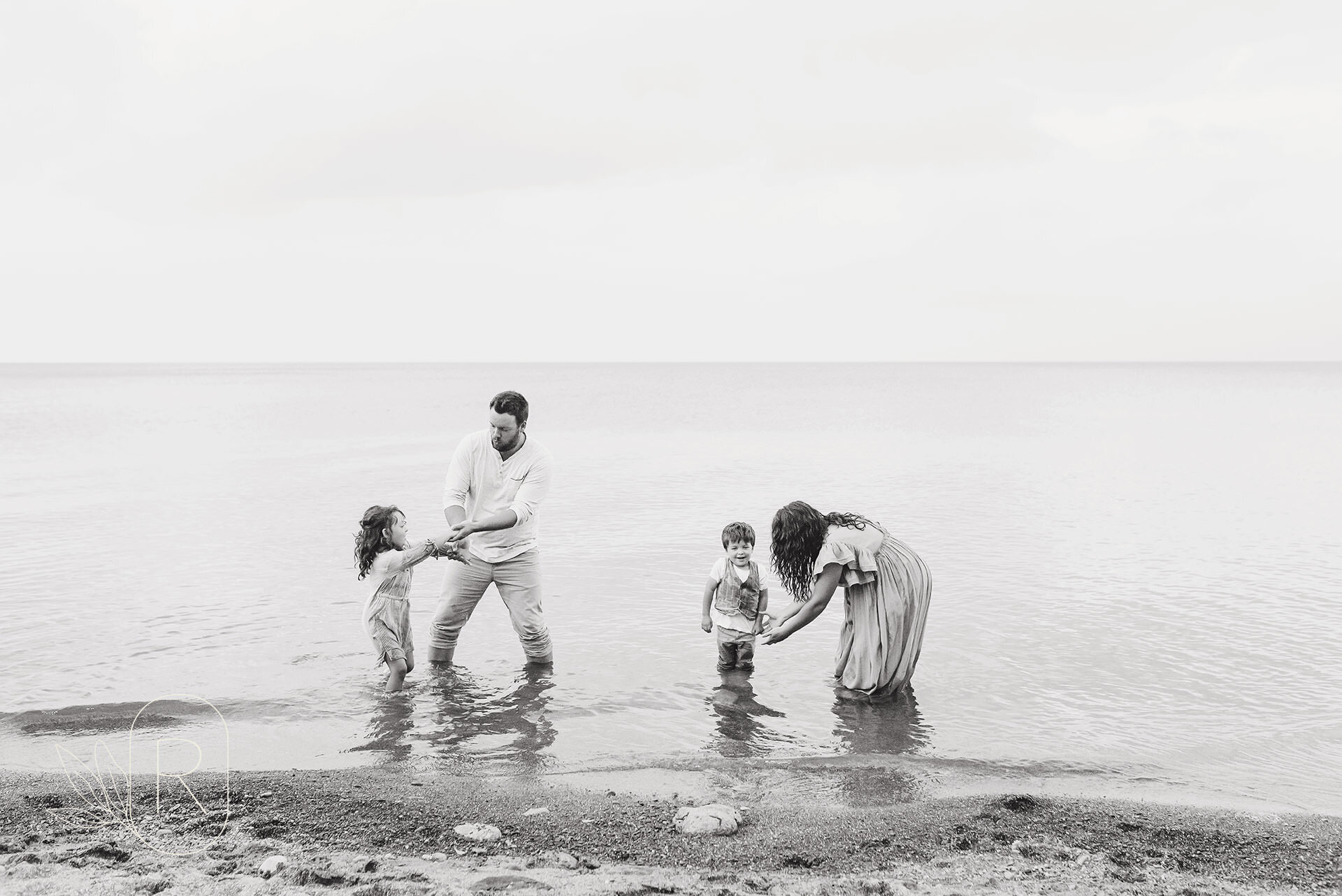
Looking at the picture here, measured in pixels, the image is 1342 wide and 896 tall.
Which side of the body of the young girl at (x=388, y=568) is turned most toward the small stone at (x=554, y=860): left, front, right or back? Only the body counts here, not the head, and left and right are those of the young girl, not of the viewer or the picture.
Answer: right

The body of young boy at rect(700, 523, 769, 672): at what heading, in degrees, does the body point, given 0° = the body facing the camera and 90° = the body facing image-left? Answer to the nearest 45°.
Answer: approximately 0°

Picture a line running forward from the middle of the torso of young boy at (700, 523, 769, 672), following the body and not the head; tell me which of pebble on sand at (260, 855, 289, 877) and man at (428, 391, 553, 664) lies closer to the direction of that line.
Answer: the pebble on sand

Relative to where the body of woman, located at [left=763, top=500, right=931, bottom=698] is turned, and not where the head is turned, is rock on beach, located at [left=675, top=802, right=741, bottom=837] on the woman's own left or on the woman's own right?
on the woman's own left

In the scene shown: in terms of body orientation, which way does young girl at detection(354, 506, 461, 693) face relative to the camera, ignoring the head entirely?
to the viewer's right

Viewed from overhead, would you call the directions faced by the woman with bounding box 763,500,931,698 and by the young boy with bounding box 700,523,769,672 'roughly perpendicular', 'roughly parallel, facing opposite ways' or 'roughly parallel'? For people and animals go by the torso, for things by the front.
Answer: roughly perpendicular

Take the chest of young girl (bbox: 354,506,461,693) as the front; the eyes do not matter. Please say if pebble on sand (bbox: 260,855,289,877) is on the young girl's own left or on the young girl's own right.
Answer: on the young girl's own right

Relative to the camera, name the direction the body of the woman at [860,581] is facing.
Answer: to the viewer's left

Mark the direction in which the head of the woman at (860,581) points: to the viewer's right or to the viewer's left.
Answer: to the viewer's left

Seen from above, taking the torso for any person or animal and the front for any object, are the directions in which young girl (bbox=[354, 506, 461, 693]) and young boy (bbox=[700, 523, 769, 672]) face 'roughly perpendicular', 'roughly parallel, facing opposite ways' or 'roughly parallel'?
roughly perpendicular

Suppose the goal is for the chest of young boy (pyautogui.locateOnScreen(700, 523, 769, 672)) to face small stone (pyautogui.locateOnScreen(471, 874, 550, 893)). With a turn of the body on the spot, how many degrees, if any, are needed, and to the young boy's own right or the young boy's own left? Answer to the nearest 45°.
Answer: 0° — they already face it

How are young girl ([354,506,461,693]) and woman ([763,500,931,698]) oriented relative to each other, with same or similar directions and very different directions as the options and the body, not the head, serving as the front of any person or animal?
very different directions

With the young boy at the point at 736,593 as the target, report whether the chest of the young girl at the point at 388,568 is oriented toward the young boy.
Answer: yes

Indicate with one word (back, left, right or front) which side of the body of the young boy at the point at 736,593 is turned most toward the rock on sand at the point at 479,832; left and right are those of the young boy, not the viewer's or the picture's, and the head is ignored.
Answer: front
